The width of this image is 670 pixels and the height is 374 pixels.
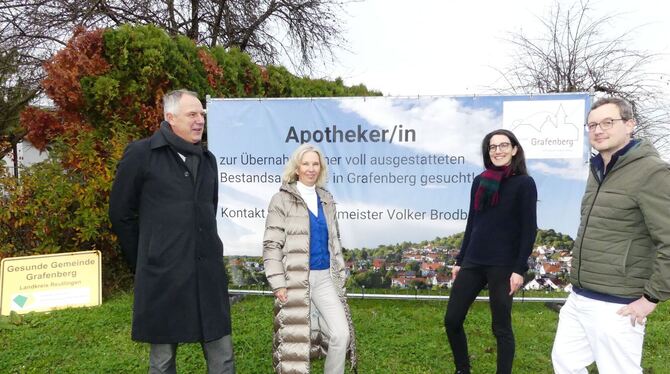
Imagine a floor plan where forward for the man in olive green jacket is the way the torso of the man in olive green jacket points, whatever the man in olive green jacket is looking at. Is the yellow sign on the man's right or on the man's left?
on the man's right

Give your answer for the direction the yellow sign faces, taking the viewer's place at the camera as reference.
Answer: facing the viewer

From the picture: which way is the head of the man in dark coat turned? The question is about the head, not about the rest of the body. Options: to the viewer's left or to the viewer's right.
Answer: to the viewer's right

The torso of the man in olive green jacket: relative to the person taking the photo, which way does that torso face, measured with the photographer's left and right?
facing the viewer and to the left of the viewer

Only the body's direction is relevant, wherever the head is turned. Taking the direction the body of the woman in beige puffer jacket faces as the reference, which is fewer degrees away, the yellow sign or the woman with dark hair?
the woman with dark hair

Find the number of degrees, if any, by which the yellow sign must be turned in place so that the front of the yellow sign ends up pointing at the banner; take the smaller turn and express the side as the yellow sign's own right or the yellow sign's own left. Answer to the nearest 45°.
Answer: approximately 45° to the yellow sign's own left

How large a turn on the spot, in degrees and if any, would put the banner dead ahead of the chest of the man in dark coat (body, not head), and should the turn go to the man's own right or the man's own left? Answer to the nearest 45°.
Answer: approximately 90° to the man's own left

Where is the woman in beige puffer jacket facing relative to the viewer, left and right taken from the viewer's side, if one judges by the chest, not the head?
facing the viewer and to the right of the viewer

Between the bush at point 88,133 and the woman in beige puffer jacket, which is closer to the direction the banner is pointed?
the woman in beige puffer jacket

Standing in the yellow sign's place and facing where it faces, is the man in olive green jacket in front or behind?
in front

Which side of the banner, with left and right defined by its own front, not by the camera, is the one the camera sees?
front

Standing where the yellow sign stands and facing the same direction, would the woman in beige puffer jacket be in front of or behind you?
in front
